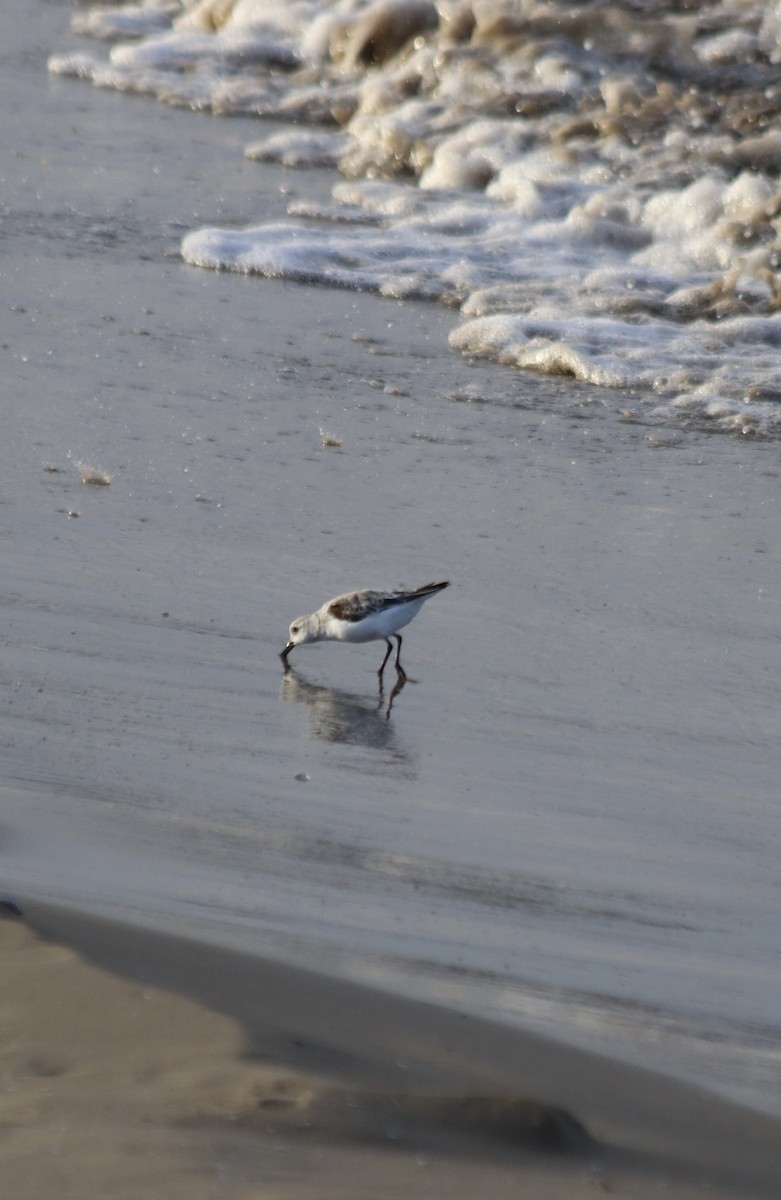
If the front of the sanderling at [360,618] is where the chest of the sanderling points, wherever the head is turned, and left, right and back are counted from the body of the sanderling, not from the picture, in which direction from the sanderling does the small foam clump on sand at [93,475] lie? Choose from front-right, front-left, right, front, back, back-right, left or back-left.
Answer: front-right

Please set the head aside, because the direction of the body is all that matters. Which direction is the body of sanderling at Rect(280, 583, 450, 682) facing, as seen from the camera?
to the viewer's left
